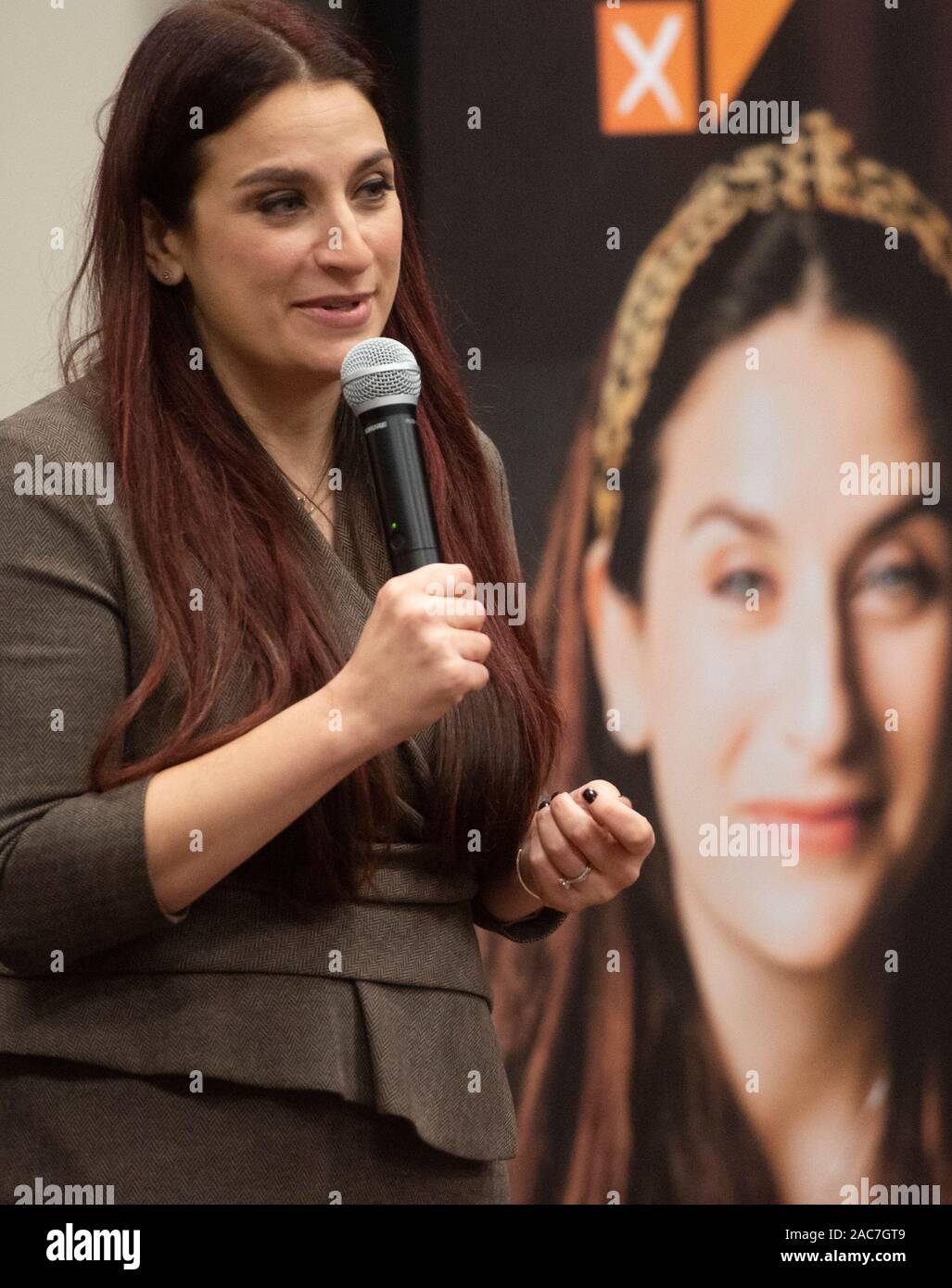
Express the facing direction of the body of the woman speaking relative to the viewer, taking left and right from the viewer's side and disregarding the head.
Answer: facing the viewer and to the right of the viewer

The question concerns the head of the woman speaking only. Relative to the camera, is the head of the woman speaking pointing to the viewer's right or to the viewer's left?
to the viewer's right
